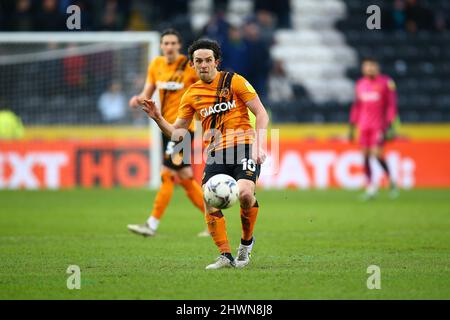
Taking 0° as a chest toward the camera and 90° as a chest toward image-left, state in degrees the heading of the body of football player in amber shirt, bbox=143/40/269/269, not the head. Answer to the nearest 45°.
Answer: approximately 0°

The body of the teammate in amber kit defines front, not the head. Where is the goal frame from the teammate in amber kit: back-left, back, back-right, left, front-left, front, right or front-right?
back-right

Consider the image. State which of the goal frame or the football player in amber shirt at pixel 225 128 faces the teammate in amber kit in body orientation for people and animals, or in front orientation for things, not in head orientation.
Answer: the goal frame

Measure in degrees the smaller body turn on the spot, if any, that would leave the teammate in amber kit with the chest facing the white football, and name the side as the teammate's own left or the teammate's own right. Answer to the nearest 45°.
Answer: approximately 45° to the teammate's own left

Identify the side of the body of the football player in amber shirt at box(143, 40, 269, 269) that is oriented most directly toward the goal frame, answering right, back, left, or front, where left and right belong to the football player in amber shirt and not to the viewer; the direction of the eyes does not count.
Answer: back

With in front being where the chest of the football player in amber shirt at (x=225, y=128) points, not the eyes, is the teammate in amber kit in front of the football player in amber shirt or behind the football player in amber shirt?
behind

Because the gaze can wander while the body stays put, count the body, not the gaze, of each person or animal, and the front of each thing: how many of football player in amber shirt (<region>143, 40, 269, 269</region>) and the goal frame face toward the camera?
2

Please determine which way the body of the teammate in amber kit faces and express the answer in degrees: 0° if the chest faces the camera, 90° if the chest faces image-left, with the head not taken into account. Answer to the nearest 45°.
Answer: approximately 45°
